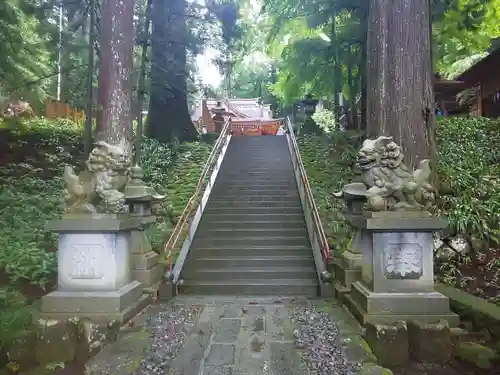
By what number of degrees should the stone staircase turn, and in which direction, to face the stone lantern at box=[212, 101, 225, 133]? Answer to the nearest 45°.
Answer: approximately 180°

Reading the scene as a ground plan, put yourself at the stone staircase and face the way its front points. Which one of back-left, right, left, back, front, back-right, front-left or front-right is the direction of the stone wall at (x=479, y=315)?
front-left

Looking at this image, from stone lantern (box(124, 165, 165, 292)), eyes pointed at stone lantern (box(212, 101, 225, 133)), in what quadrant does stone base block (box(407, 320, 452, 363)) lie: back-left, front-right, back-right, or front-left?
back-right

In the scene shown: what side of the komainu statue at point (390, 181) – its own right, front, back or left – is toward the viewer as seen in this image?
left

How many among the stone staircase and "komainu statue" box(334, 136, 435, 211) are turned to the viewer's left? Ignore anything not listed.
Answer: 1

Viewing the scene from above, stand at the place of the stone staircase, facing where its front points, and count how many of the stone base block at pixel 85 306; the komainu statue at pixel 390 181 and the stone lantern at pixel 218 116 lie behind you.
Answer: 1

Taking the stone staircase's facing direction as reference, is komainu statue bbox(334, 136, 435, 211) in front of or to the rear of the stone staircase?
in front

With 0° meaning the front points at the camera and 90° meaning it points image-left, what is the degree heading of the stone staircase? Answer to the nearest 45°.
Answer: approximately 0°

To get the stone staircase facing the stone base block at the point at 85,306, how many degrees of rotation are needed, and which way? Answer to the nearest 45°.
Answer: approximately 45° to its right

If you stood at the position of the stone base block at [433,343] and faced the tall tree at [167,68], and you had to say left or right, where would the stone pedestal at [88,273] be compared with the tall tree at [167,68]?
left

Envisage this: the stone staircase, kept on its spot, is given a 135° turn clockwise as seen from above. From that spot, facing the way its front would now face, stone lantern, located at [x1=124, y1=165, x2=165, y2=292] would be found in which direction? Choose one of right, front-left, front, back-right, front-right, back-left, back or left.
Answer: left

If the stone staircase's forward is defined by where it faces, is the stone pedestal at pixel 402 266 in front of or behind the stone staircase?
in front

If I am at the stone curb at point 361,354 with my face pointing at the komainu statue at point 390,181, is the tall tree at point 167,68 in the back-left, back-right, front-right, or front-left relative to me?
front-left

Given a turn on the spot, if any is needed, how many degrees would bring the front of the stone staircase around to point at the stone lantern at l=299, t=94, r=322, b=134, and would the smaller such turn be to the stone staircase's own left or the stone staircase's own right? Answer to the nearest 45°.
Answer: approximately 180°

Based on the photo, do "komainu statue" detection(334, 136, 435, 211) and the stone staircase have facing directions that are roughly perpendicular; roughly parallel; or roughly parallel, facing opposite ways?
roughly perpendicular

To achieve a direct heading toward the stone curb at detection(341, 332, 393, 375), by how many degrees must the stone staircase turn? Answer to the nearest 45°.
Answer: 0° — it already faces it
